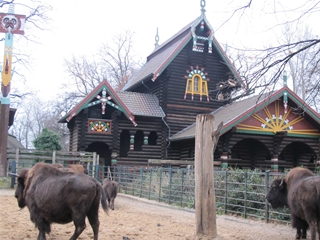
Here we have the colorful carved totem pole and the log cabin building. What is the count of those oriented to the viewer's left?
0

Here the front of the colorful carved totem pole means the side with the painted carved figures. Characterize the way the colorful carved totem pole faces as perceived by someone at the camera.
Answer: facing the viewer

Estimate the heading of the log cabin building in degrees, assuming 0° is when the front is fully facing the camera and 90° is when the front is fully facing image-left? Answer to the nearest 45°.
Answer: approximately 315°

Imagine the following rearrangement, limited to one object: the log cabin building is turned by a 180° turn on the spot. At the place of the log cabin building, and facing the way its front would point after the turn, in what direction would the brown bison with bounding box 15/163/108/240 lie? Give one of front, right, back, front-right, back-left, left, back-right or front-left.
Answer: back-left

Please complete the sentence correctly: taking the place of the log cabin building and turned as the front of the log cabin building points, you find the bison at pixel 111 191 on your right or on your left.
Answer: on your right

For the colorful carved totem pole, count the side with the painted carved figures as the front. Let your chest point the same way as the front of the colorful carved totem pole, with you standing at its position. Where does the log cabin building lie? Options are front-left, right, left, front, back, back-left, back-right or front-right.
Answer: left

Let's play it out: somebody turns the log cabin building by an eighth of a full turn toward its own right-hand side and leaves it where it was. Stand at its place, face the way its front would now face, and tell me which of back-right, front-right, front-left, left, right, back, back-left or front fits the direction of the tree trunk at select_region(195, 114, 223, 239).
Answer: front
